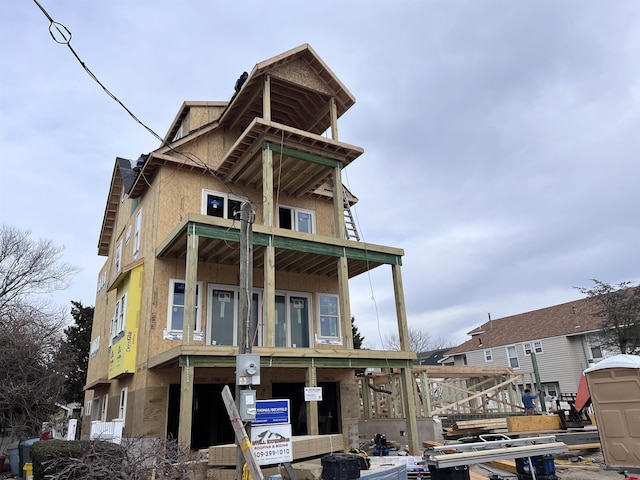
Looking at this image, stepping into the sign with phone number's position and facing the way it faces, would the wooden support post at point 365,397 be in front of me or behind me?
behind

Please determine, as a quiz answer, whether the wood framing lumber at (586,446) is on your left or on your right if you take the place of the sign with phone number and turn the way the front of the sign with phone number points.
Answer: on your left

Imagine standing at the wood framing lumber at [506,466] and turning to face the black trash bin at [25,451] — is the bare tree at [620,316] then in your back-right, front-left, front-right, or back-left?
back-right

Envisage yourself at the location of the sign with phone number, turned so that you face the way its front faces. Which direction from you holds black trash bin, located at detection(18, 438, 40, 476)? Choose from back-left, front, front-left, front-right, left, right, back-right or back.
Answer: back-right

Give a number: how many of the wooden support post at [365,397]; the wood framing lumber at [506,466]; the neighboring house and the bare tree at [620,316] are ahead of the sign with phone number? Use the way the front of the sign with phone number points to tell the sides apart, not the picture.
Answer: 0

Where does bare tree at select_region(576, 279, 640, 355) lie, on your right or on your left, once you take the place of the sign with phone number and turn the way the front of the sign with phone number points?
on your left

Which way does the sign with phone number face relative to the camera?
toward the camera

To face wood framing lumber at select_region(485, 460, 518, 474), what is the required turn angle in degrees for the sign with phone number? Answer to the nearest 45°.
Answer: approximately 135° to its left

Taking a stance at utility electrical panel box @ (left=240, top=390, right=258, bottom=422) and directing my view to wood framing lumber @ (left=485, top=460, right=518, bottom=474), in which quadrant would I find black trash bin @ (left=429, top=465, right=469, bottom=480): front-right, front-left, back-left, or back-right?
front-right

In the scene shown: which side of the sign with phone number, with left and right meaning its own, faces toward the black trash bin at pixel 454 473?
left

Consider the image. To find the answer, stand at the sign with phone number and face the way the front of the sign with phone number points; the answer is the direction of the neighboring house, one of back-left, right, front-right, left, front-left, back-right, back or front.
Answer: back-left
